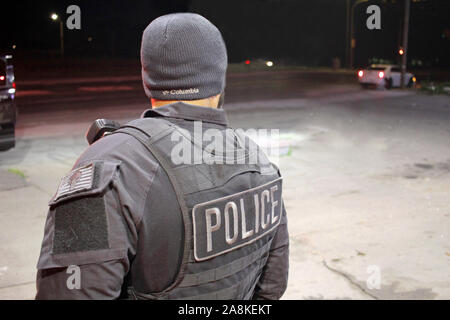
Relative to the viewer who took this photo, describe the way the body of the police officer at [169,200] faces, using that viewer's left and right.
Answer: facing away from the viewer and to the left of the viewer

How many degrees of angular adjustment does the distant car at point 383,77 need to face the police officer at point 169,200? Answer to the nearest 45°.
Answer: approximately 135° to its right

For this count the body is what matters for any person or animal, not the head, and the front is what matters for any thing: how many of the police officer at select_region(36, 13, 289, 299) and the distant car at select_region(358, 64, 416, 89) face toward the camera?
0

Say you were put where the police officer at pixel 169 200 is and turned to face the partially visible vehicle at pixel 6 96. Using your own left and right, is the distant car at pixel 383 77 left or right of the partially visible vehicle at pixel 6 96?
right

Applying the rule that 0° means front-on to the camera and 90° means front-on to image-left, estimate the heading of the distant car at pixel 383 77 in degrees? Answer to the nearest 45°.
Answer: approximately 225°

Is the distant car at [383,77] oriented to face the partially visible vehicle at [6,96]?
no
